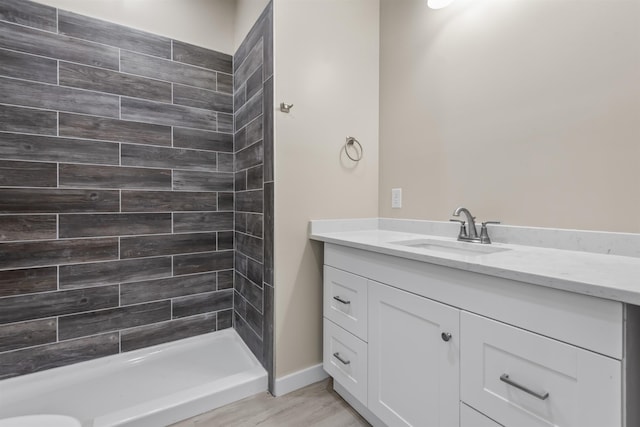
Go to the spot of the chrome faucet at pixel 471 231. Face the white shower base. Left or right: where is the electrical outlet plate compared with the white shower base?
right

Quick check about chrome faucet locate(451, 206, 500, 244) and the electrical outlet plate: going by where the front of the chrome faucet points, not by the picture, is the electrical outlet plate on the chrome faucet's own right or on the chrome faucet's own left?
on the chrome faucet's own right

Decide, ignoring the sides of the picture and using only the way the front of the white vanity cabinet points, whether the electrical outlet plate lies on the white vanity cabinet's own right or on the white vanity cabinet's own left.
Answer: on the white vanity cabinet's own right

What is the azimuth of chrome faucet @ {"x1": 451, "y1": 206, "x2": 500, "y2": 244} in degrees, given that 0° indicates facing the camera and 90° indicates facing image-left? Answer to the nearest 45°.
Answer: approximately 45°

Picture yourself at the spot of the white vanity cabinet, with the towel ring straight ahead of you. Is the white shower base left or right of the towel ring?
left

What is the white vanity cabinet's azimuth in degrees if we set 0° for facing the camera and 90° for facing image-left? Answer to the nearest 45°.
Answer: approximately 45°

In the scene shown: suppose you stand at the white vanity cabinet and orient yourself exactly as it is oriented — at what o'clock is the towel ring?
The towel ring is roughly at 3 o'clock from the white vanity cabinet.

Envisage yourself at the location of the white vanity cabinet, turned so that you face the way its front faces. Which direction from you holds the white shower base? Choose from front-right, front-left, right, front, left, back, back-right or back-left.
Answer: front-right

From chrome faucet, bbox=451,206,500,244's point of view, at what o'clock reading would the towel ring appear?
The towel ring is roughly at 2 o'clock from the chrome faucet.

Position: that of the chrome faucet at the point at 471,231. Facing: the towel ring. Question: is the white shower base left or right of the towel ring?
left
